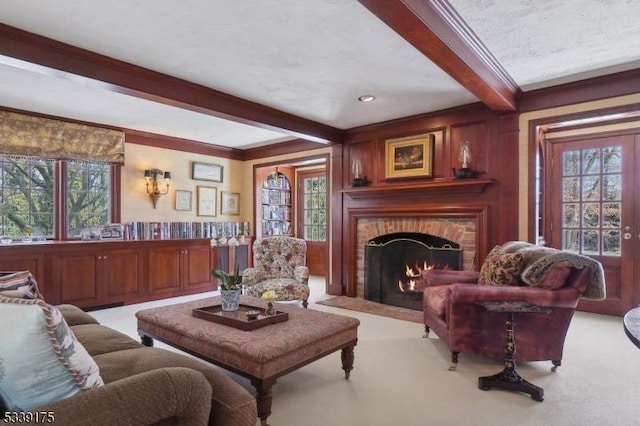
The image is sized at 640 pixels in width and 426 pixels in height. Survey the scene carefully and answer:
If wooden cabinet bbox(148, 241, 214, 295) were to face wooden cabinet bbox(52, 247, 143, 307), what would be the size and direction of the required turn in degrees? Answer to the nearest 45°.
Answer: approximately 90° to its right

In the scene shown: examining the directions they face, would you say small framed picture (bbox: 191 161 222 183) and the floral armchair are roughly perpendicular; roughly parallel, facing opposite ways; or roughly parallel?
roughly perpendicular

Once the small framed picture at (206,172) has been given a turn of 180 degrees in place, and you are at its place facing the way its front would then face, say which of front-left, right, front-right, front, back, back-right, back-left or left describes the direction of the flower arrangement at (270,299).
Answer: back-left

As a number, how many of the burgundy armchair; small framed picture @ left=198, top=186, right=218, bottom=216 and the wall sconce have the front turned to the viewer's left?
1

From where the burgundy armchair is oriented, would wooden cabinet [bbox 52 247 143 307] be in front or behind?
in front

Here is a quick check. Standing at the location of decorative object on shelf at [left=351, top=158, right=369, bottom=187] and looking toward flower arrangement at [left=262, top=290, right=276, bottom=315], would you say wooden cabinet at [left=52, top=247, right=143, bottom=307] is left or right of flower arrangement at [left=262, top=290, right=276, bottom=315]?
right

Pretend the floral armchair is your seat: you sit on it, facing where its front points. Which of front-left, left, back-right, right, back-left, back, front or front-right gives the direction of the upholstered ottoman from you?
front-left

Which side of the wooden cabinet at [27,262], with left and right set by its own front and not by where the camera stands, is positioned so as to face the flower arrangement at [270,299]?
front

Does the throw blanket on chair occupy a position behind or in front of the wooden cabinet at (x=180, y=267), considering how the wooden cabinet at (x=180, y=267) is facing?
in front

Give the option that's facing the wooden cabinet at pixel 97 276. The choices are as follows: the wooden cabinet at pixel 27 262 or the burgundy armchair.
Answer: the burgundy armchair

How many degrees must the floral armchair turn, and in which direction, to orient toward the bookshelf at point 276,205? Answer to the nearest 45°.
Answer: approximately 135° to its right

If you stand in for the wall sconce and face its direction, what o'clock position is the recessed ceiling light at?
The recessed ceiling light is roughly at 12 o'clock from the wall sconce.

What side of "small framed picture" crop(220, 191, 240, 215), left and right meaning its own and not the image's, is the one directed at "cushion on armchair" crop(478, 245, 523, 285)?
front

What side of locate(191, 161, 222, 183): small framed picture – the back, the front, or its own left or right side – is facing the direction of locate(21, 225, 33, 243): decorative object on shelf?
right
